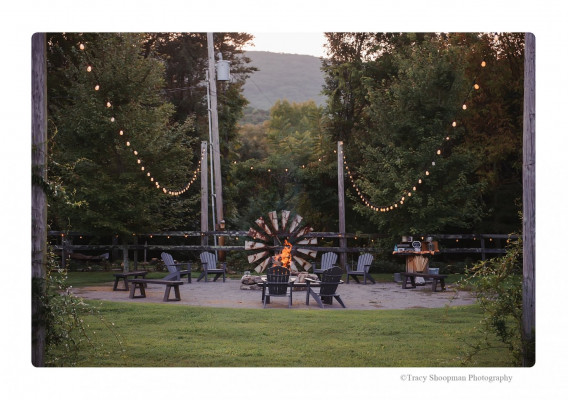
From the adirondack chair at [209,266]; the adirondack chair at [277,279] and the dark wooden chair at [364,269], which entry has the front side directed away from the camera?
the adirondack chair at [277,279]

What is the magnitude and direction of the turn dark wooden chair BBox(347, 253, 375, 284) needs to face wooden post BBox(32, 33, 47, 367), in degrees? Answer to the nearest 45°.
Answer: approximately 45° to its left

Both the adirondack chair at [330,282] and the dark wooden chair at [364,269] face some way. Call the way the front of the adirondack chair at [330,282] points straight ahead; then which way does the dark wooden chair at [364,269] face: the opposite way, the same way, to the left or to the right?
to the left

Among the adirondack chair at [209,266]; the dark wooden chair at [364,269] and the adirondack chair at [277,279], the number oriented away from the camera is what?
1

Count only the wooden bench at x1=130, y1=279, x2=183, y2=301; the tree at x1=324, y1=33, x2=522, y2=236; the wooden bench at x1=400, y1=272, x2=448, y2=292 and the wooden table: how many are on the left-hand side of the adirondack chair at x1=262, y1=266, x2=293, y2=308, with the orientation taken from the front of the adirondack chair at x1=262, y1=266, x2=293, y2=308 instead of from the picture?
1

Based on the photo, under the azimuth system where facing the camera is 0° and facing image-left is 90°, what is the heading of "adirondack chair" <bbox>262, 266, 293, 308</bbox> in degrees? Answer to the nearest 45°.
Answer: approximately 180°

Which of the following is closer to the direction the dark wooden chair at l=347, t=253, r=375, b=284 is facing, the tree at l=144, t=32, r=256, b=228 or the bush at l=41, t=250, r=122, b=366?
the bush

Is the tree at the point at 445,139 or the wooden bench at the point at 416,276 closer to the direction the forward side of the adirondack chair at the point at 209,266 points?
the wooden bench

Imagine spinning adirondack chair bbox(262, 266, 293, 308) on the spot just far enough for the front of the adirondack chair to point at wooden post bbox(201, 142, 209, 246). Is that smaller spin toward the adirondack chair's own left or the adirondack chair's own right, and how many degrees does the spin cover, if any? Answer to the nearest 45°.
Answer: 0° — it already faces it

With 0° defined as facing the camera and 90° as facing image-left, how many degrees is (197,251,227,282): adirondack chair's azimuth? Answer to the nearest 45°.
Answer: approximately 315°

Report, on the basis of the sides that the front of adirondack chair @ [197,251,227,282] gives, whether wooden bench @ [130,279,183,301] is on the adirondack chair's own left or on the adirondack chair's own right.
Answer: on the adirondack chair's own right

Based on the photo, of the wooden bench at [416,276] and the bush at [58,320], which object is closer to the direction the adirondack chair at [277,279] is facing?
the wooden bench

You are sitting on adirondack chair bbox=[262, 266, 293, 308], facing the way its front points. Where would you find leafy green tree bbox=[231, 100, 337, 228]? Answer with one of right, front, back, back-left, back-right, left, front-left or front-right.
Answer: front

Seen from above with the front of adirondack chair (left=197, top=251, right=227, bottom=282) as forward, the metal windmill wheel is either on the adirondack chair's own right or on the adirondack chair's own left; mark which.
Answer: on the adirondack chair's own left

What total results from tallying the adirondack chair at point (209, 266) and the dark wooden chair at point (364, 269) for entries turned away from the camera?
0

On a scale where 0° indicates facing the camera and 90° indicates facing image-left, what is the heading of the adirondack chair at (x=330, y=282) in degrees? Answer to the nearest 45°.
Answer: approximately 135°

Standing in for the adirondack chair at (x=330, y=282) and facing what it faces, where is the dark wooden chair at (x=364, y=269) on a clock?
The dark wooden chair is roughly at 2 o'clock from the adirondack chair.

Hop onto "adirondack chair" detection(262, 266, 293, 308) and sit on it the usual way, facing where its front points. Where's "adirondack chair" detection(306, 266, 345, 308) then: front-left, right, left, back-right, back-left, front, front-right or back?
back-right

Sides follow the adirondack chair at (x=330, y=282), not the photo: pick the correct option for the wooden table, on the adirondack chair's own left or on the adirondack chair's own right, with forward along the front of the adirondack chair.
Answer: on the adirondack chair's own right
